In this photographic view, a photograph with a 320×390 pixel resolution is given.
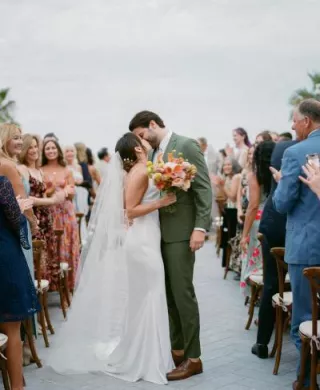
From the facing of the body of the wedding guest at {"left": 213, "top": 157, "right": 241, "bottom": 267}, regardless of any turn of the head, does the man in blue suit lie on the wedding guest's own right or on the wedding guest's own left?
on the wedding guest's own left

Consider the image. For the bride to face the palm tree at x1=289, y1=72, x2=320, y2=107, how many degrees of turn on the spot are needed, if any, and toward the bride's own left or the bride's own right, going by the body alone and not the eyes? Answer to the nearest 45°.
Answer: approximately 90° to the bride's own left

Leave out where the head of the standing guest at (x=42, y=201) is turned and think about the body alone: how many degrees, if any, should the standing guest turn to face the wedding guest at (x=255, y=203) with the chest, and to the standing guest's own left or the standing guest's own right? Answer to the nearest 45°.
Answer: approximately 45° to the standing guest's own left

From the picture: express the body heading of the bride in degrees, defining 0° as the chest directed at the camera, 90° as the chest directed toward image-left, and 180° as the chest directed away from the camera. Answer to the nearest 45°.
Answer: approximately 270°

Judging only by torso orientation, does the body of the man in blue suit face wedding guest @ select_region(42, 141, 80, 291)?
yes

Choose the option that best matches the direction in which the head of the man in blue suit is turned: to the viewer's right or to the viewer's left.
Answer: to the viewer's left
